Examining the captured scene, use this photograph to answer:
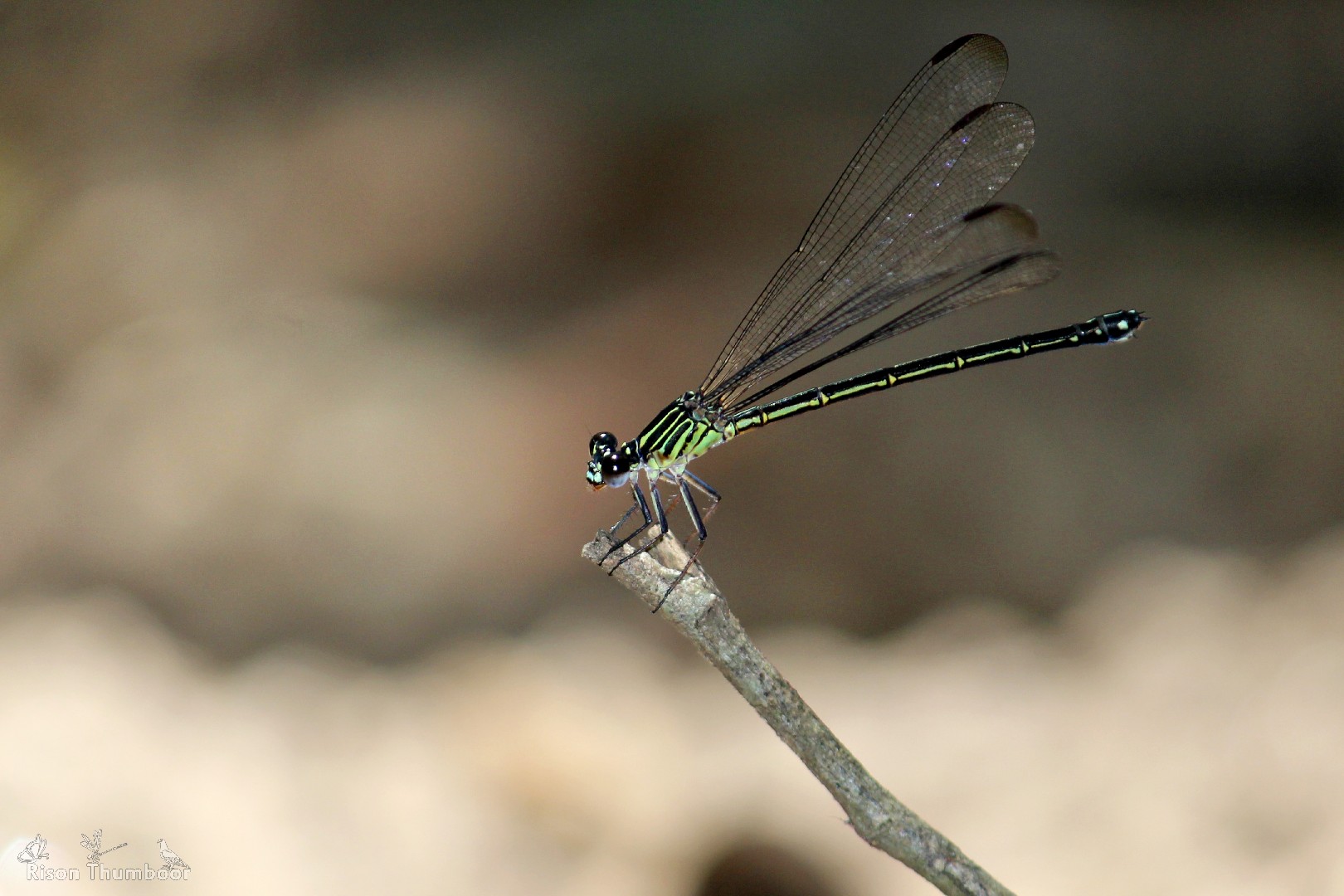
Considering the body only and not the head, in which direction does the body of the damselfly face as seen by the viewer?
to the viewer's left
